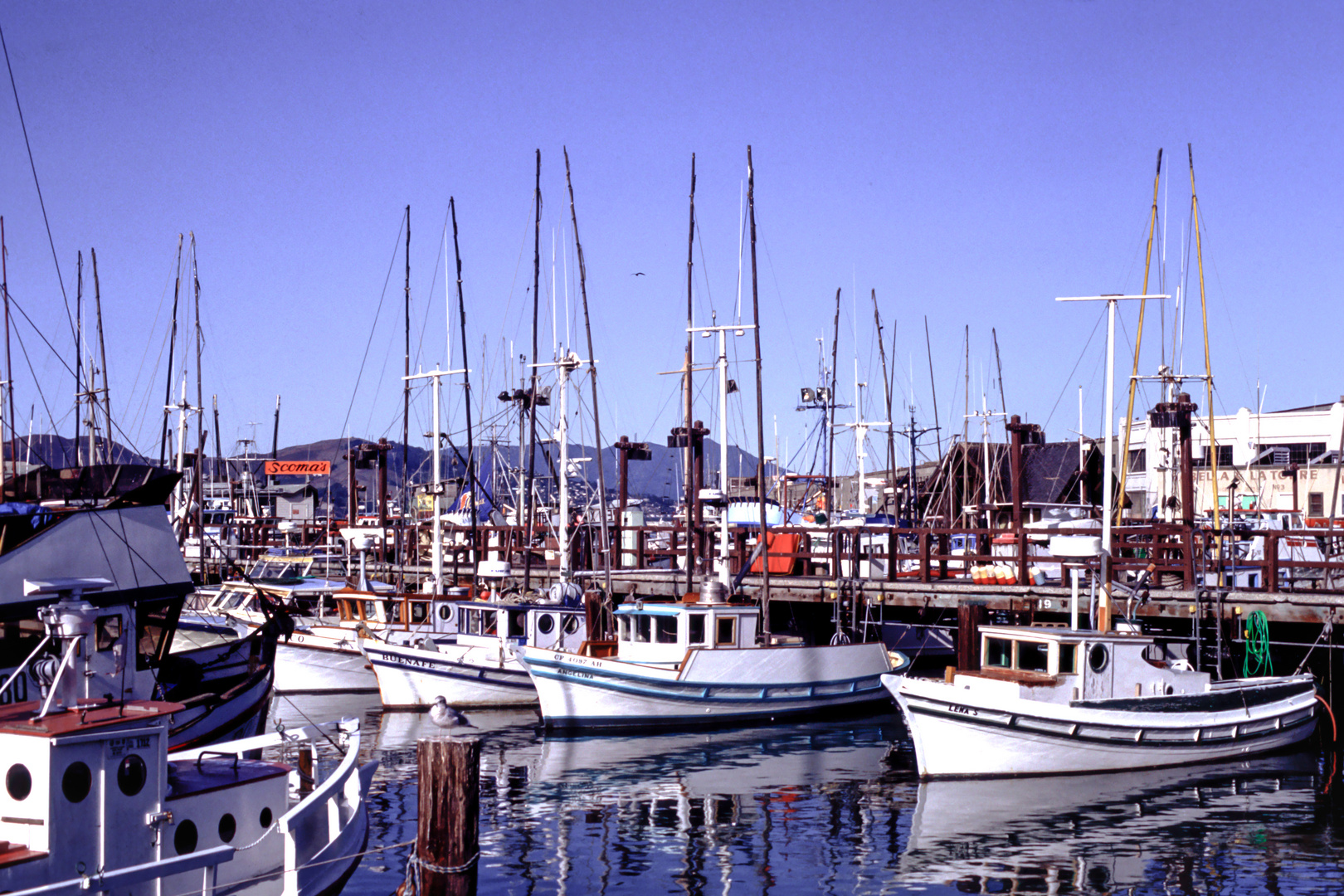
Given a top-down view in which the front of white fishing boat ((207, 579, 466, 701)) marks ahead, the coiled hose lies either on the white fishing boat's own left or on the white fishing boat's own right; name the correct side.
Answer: on the white fishing boat's own left

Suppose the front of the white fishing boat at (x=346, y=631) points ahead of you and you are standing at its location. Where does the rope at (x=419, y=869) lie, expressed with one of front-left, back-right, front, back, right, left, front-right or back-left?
front-left

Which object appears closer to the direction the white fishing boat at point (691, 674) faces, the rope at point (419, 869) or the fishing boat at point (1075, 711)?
the rope

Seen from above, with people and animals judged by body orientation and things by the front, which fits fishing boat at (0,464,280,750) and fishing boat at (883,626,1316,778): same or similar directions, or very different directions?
very different directions

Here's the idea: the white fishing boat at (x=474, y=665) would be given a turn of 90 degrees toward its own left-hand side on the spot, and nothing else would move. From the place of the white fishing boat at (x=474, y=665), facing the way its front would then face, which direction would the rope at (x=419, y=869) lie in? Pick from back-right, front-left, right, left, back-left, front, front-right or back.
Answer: front-right

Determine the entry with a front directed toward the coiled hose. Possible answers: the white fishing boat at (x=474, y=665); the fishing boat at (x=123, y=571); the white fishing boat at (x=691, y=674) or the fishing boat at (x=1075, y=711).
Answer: the fishing boat at (x=123, y=571)

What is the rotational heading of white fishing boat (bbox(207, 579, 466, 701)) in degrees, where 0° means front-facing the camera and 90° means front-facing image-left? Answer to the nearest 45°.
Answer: approximately 45°

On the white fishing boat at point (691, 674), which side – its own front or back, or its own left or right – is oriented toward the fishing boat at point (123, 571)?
front

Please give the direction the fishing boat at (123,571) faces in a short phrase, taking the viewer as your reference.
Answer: facing to the right of the viewer

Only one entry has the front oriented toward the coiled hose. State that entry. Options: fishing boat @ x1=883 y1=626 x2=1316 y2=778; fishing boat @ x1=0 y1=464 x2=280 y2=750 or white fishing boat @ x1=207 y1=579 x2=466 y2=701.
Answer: fishing boat @ x1=0 y1=464 x2=280 y2=750

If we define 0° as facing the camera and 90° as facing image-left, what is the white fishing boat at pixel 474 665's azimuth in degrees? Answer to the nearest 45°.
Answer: approximately 45°

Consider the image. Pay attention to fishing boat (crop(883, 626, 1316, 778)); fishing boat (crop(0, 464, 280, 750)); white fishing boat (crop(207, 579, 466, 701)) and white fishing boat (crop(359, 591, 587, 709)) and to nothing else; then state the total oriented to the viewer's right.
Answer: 1

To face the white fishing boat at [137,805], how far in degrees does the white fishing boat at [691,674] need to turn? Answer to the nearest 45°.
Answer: approximately 45° to its left
